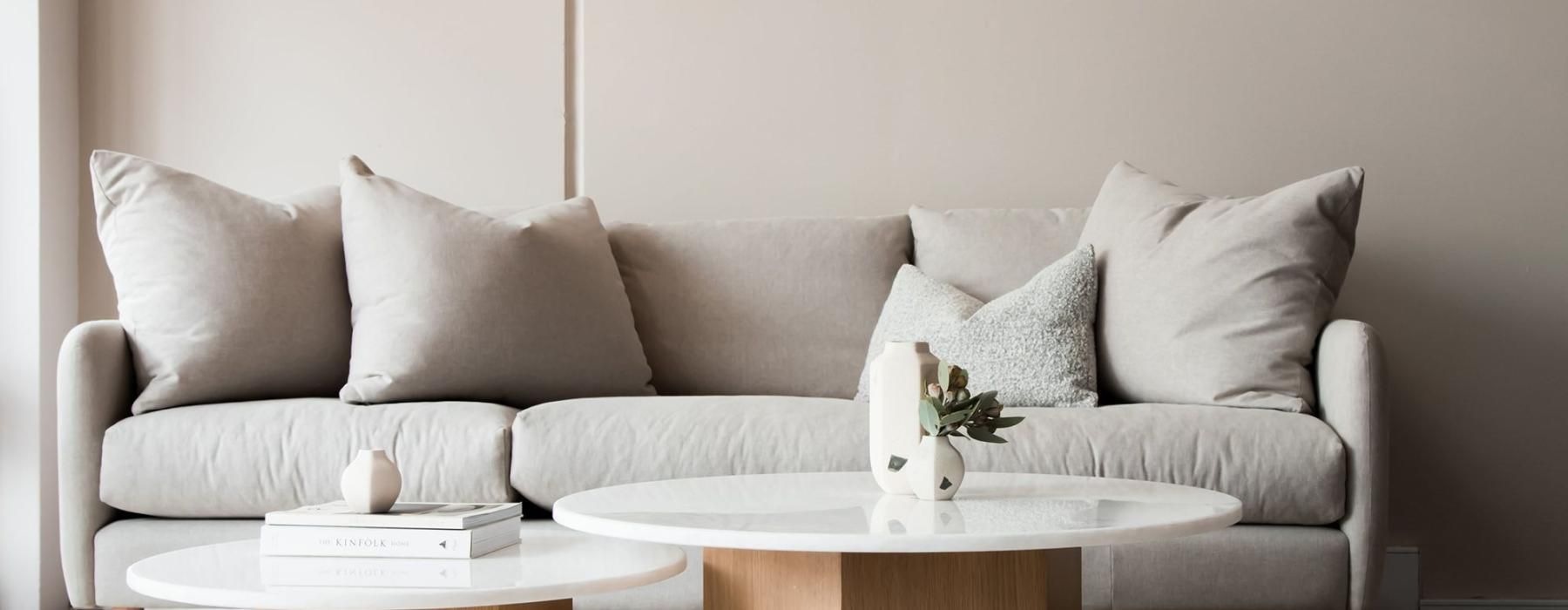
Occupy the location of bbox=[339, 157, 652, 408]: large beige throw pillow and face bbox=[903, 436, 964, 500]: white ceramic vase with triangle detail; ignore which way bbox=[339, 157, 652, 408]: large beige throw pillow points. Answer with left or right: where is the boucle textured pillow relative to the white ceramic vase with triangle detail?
left

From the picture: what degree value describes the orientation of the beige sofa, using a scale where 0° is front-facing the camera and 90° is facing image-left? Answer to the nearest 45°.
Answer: approximately 0°

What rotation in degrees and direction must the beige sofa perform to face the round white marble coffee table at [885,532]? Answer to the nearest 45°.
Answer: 0° — it already faces it

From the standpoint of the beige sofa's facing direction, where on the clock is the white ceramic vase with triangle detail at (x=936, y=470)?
The white ceramic vase with triangle detail is roughly at 11 o'clock from the beige sofa.

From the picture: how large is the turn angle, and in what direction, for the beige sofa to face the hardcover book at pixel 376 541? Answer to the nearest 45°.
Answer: approximately 45° to its right

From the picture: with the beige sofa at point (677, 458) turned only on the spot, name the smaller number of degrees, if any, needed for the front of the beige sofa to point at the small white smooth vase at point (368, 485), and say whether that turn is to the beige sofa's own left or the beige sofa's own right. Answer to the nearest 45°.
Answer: approximately 45° to the beige sofa's own right

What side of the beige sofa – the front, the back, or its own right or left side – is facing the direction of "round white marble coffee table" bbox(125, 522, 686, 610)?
front

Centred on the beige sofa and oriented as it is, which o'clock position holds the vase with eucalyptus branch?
The vase with eucalyptus branch is roughly at 11 o'clock from the beige sofa.
